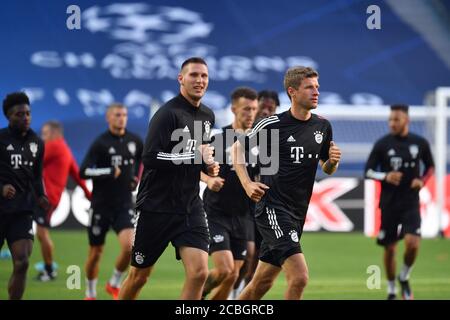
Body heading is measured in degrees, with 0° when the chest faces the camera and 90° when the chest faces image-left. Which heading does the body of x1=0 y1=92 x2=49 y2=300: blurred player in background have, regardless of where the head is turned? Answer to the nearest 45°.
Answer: approximately 315°

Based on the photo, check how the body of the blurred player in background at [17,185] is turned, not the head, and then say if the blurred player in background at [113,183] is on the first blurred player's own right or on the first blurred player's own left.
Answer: on the first blurred player's own left

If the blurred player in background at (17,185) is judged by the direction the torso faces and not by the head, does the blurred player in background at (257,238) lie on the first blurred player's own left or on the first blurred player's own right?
on the first blurred player's own left
